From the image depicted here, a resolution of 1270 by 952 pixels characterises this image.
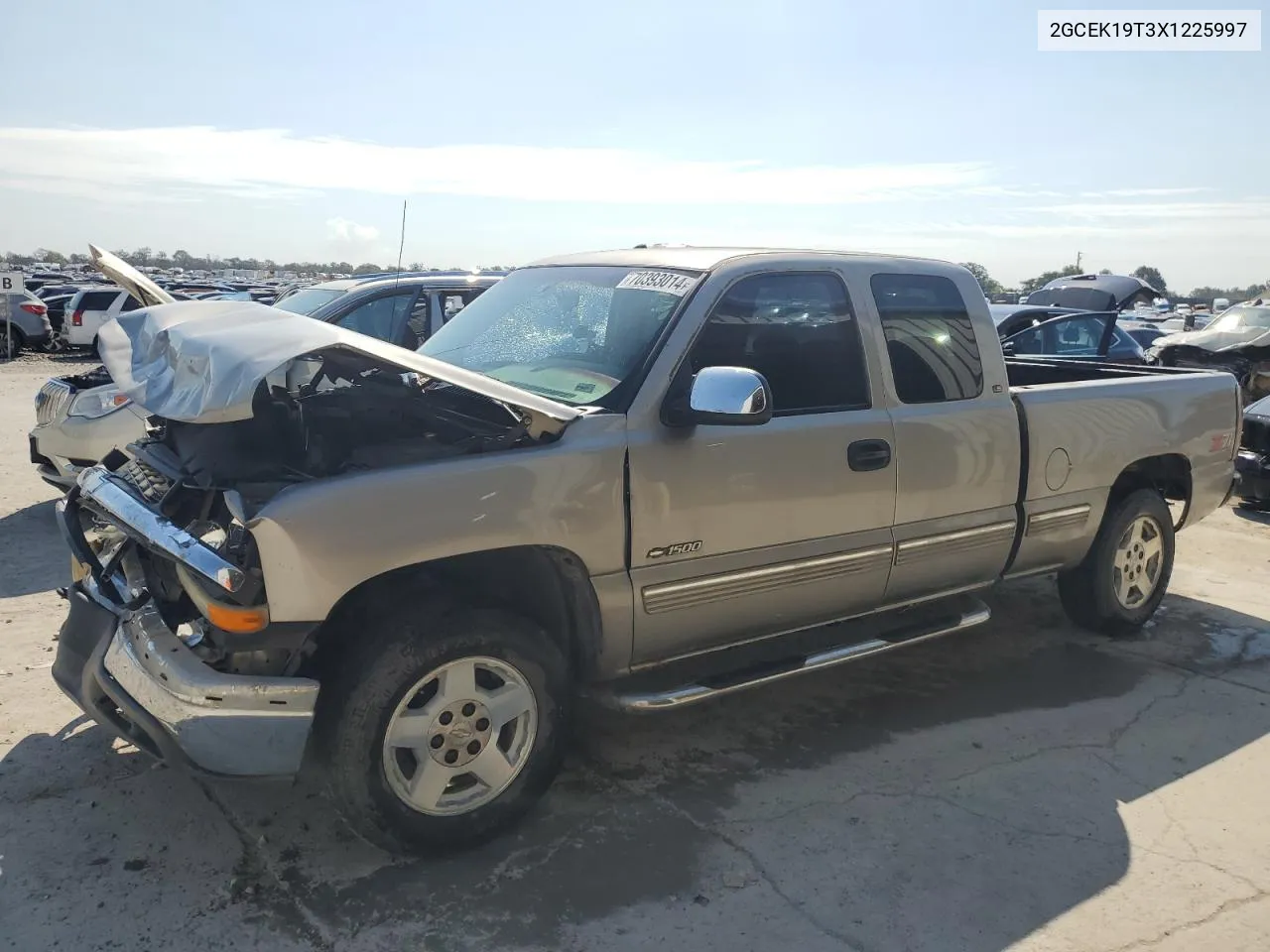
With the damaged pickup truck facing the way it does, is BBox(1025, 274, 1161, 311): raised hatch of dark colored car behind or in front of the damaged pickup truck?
behind

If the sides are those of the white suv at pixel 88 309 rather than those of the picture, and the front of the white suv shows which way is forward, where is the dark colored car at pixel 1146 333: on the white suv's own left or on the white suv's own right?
on the white suv's own right

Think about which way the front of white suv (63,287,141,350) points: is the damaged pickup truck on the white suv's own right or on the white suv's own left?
on the white suv's own right

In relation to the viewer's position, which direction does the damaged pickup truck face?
facing the viewer and to the left of the viewer

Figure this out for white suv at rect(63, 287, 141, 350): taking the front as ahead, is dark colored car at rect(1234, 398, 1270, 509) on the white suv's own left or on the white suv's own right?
on the white suv's own right

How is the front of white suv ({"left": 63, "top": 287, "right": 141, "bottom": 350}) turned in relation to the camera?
facing away from the viewer and to the right of the viewer

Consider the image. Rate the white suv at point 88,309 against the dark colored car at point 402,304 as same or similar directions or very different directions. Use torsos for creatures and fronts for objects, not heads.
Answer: very different directions

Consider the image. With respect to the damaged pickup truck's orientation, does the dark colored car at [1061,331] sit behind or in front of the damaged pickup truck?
behind

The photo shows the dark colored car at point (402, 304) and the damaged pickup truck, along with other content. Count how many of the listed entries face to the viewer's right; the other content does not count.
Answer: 0

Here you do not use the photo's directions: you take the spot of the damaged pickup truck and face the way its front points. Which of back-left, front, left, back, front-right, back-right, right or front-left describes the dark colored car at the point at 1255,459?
back

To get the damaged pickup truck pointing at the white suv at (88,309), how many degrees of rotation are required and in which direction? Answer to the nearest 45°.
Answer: approximately 90° to its right

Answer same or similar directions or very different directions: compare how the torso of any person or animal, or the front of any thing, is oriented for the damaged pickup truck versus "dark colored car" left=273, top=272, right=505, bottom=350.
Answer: same or similar directions

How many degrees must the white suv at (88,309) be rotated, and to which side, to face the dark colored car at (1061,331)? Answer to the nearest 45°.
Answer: approximately 90° to its right
